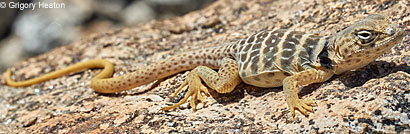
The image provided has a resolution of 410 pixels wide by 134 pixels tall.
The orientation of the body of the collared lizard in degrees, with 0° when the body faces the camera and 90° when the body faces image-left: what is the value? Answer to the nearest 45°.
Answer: approximately 270°
